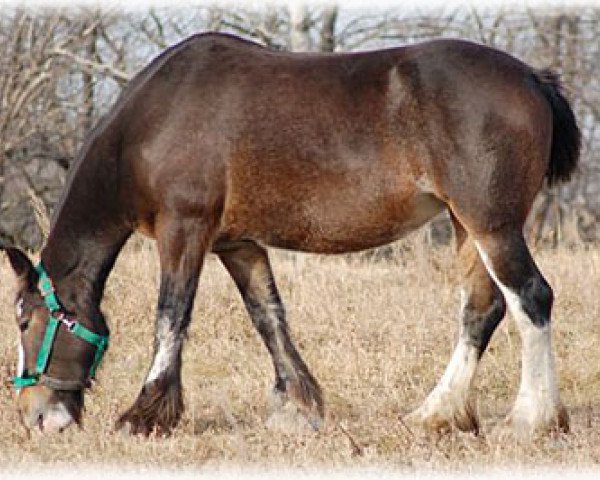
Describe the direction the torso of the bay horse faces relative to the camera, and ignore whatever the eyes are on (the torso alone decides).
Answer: to the viewer's left
